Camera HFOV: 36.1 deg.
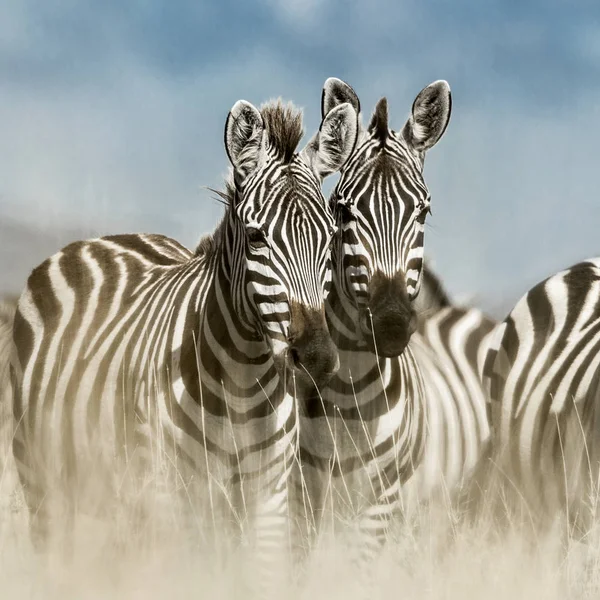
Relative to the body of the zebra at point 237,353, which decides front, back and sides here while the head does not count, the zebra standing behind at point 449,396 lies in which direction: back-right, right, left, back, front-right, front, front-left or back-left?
left

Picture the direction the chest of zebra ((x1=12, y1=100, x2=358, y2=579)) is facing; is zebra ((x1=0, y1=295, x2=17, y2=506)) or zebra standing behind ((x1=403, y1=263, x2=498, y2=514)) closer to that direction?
the zebra standing behind

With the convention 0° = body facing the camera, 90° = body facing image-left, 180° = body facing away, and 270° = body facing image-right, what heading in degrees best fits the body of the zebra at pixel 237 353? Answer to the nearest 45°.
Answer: approximately 315°

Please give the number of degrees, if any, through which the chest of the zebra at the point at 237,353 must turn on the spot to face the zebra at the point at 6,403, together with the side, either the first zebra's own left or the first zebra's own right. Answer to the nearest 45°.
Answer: approximately 180°
